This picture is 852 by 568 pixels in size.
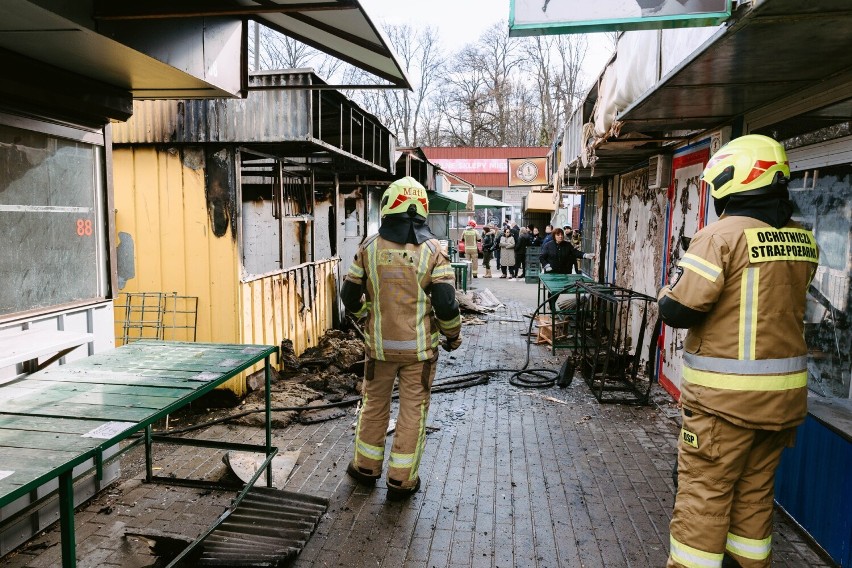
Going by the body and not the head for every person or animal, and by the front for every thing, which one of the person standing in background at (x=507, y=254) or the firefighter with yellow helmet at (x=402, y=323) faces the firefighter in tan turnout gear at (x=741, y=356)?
the person standing in background

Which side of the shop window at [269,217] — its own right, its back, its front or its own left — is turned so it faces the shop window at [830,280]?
front

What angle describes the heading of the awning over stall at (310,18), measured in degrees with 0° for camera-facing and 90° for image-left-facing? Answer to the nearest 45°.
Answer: approximately 270°

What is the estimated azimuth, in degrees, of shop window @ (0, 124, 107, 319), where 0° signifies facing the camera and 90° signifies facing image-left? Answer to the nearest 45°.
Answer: approximately 315°

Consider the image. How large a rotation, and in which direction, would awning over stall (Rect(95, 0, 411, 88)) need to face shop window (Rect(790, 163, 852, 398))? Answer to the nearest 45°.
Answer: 0° — it already faces it

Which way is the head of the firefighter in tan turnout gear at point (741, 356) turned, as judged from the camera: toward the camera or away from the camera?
away from the camera

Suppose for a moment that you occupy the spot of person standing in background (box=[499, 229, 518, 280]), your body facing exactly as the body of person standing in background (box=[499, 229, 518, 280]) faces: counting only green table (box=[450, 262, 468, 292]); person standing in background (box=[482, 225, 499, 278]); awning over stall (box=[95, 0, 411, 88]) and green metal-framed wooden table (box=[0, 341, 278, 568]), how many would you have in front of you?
3

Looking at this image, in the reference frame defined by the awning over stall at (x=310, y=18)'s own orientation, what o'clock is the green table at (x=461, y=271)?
The green table is roughly at 10 o'clock from the awning over stall.

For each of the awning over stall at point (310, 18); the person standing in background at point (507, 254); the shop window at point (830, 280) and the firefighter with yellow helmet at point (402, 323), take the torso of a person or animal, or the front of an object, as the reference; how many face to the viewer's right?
1

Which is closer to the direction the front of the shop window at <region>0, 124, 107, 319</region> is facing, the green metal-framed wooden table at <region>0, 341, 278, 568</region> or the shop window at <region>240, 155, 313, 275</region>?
the green metal-framed wooden table

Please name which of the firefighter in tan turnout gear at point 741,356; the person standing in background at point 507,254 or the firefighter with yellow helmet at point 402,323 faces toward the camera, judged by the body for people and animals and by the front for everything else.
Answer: the person standing in background

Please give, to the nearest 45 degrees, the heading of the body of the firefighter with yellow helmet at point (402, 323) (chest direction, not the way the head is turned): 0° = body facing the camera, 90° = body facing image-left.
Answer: approximately 180°

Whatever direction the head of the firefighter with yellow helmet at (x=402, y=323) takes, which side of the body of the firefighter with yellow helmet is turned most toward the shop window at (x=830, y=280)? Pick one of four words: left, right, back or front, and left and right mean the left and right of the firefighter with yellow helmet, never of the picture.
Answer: right

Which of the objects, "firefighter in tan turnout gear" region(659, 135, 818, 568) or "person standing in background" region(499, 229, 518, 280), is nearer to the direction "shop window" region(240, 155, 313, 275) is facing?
the firefighter in tan turnout gear

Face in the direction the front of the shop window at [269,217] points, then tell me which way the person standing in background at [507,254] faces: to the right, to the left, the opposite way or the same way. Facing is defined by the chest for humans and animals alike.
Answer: to the right

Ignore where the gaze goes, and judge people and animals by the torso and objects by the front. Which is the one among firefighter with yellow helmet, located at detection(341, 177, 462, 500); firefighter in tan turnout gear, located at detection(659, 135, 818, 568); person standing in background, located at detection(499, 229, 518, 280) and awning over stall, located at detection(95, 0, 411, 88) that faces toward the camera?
the person standing in background

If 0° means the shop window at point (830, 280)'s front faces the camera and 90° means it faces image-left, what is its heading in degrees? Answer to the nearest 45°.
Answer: approximately 45°

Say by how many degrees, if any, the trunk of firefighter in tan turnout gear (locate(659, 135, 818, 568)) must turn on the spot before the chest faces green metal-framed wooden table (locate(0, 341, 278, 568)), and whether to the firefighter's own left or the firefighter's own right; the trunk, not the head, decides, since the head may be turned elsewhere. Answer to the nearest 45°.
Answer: approximately 90° to the firefighter's own left

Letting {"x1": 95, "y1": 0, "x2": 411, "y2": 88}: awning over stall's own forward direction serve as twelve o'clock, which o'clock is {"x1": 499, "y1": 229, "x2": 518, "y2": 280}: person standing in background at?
The person standing in background is roughly at 10 o'clock from the awning over stall.
